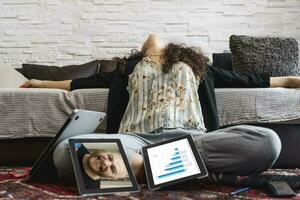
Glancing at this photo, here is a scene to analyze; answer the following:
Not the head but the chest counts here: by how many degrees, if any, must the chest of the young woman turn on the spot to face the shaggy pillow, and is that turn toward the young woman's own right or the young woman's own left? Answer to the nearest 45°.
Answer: approximately 135° to the young woman's own left

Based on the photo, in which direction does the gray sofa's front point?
toward the camera

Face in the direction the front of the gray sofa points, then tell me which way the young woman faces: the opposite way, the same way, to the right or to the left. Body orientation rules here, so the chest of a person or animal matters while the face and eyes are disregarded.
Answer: the same way

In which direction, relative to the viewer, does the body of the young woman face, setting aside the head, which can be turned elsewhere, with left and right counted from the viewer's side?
facing the viewer
